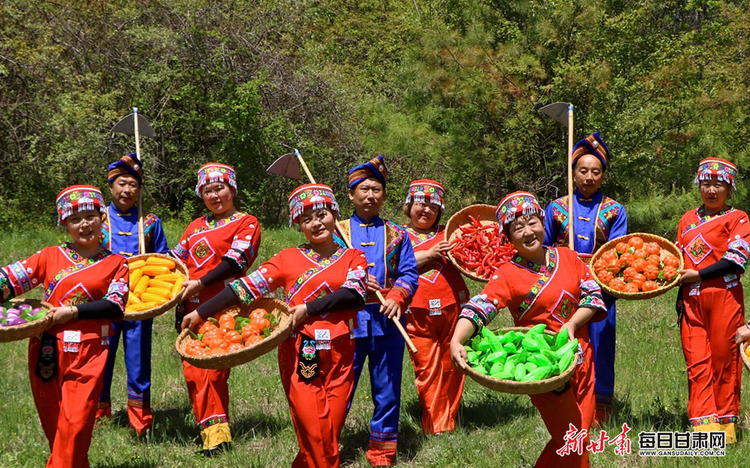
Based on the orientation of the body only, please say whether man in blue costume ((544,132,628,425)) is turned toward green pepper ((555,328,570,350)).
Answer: yes

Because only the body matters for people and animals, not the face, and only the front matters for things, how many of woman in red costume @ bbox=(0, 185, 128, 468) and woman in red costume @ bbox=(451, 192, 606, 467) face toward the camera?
2

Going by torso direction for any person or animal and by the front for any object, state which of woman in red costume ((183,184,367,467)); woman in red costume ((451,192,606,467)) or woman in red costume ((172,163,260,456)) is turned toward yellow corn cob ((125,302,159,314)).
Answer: woman in red costume ((172,163,260,456))

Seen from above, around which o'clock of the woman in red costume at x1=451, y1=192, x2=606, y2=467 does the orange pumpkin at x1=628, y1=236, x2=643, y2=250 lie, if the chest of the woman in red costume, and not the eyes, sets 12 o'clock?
The orange pumpkin is roughly at 7 o'clock from the woman in red costume.

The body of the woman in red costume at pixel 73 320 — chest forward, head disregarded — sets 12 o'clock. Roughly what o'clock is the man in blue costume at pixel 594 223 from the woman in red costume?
The man in blue costume is roughly at 9 o'clock from the woman in red costume.

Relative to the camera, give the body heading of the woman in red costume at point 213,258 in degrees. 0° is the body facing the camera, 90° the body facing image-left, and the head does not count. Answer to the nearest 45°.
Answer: approximately 45°

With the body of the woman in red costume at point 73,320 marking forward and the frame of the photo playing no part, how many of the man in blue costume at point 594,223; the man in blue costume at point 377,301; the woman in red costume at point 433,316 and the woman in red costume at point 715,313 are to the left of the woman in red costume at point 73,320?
4
